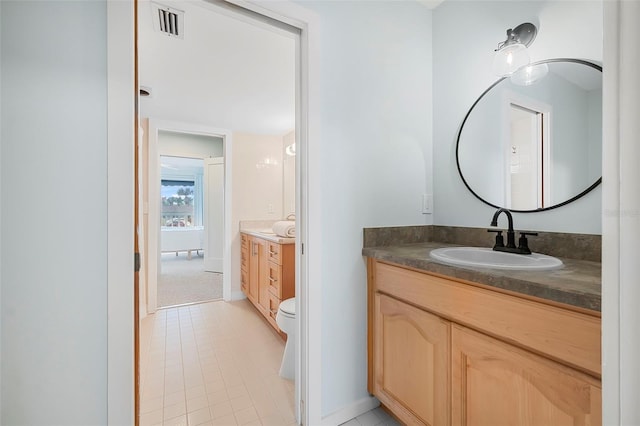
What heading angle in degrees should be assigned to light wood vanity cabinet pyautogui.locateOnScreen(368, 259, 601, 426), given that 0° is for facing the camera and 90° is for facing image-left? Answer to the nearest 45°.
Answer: approximately 45°

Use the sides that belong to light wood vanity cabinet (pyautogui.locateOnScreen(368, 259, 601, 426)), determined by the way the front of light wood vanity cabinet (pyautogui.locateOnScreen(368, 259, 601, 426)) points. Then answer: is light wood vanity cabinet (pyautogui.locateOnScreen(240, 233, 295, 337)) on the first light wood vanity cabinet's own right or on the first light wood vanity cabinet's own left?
on the first light wood vanity cabinet's own right

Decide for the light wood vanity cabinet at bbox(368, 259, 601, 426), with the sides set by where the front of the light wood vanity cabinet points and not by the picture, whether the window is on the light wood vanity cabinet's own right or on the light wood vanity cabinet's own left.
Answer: on the light wood vanity cabinet's own right

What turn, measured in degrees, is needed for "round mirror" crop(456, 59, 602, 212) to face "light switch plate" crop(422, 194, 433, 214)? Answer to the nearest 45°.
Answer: approximately 45° to its right

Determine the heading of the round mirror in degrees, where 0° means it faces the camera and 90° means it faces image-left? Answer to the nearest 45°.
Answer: approximately 45°

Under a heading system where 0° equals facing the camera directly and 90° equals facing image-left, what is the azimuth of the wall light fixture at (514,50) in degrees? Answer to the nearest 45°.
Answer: approximately 45°

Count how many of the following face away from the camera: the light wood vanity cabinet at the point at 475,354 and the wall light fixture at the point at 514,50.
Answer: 0

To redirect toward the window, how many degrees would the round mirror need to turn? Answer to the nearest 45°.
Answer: approximately 45° to its right
